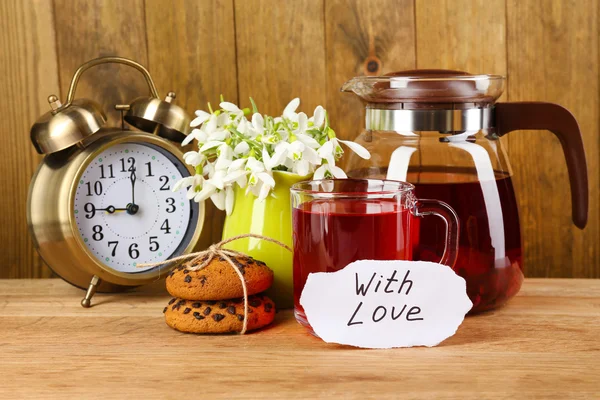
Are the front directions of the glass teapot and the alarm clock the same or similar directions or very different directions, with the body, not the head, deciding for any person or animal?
very different directions

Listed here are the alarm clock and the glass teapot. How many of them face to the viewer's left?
1

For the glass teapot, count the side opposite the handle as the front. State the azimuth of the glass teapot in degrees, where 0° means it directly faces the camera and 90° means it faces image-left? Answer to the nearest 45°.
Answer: approximately 90°

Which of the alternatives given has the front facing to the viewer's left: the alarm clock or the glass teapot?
the glass teapot
